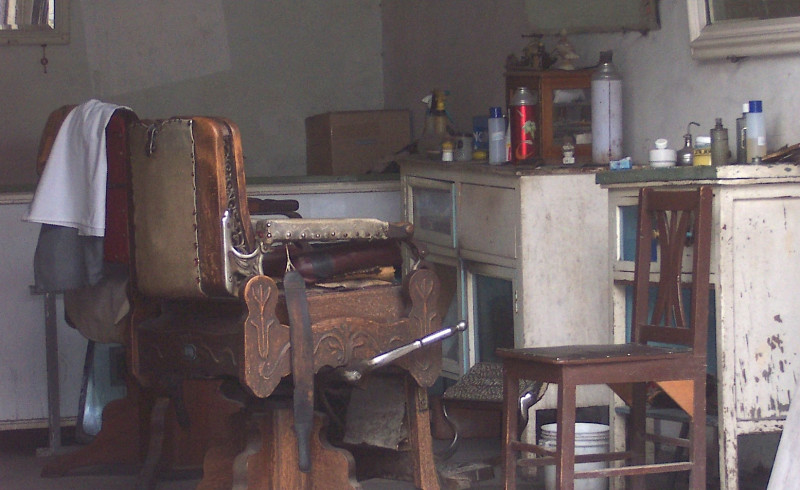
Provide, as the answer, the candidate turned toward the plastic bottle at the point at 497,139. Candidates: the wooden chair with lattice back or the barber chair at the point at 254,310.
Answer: the barber chair

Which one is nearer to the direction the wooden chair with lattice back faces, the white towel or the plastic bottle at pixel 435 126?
the white towel

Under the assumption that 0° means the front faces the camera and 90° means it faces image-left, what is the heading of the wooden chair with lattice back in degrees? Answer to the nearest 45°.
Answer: approximately 45°

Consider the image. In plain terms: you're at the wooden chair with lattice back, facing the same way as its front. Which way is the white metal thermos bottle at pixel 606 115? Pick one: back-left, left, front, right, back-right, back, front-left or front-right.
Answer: back-right

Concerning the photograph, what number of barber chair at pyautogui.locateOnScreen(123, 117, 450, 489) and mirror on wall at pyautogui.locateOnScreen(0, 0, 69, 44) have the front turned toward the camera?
1

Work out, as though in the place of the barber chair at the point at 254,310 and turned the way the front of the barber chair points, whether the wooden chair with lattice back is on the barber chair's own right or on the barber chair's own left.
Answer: on the barber chair's own right

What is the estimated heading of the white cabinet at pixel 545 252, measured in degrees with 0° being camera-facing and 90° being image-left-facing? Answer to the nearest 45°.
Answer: approximately 45°

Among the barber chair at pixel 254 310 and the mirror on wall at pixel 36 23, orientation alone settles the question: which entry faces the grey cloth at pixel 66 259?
the mirror on wall
